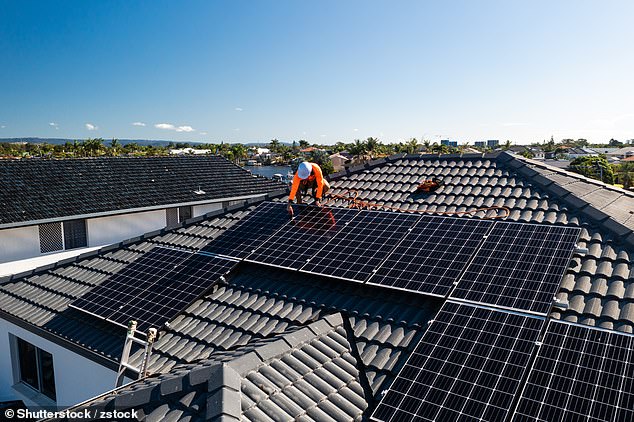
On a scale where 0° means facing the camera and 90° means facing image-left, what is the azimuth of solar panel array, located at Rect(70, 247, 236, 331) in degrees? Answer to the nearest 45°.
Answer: approximately 45°

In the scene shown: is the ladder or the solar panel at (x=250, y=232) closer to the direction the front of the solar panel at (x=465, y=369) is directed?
the ladder

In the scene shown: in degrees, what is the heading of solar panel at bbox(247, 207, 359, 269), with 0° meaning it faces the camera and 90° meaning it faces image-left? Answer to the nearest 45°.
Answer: approximately 45°

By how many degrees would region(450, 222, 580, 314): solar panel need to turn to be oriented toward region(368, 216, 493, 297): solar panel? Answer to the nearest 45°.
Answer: approximately 45° to its right

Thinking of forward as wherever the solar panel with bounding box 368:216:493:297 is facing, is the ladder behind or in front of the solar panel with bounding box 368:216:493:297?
in front

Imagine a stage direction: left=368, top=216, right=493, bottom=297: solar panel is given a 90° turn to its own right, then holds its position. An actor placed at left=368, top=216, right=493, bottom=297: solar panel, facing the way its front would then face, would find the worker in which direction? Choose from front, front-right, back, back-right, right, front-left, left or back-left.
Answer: front

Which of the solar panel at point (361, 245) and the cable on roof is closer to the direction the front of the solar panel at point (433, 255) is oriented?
the solar panel

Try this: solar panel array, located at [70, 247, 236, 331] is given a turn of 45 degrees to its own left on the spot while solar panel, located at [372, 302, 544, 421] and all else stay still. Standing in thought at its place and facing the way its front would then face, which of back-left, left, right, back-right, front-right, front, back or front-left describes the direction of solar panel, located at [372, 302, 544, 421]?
front-left

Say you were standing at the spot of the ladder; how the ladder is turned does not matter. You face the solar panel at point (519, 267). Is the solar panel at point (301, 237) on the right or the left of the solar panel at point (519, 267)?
left

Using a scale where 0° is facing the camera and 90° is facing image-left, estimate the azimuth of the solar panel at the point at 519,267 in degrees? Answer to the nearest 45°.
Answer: approximately 45°

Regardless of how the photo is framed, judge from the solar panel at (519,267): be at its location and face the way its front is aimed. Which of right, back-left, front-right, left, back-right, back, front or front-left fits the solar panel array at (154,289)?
front-right

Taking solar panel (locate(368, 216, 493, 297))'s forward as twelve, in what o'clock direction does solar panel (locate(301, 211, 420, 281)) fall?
solar panel (locate(301, 211, 420, 281)) is roughly at 2 o'clock from solar panel (locate(368, 216, 493, 297)).

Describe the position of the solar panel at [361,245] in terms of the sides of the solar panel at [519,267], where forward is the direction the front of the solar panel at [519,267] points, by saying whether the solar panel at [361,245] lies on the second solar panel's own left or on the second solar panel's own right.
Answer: on the second solar panel's own right
